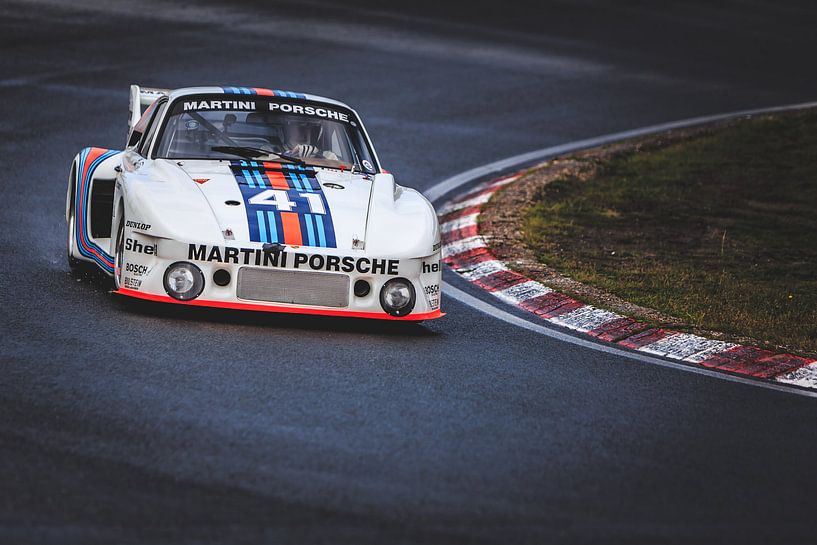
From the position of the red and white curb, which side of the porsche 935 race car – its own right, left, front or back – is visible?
left

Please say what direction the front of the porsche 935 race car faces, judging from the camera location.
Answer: facing the viewer

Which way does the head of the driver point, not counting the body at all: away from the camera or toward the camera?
toward the camera
